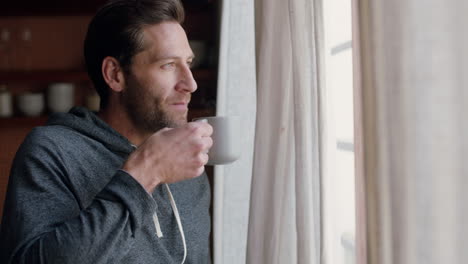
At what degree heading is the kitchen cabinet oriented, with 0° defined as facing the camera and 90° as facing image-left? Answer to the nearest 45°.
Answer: approximately 0°

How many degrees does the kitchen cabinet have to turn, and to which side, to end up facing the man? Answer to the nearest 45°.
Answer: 0° — it already faces them

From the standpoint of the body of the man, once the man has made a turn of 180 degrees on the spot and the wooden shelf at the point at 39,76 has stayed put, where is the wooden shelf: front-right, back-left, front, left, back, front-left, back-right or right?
front-right

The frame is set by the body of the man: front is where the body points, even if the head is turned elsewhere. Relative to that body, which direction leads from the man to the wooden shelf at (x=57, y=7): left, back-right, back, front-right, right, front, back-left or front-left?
back-left

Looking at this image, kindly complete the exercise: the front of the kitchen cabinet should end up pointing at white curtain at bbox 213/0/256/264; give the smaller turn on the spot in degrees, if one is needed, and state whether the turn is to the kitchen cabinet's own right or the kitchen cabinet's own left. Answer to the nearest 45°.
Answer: approximately 45° to the kitchen cabinet's own left

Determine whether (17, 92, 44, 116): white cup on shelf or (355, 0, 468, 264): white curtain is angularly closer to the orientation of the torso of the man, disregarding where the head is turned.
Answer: the white curtain

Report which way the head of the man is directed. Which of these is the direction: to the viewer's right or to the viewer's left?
to the viewer's right

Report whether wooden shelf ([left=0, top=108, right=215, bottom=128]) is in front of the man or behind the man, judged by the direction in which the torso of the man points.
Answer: behind
